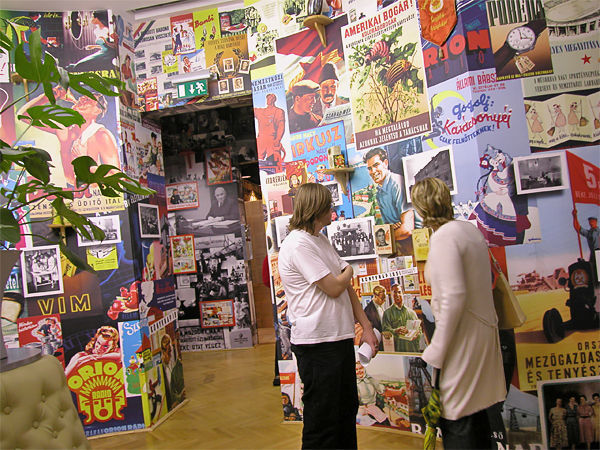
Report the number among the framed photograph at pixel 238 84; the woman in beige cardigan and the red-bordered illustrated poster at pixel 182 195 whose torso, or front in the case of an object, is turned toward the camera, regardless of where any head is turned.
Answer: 2

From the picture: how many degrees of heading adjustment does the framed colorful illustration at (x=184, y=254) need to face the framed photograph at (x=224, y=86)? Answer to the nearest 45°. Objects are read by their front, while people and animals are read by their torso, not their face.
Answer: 0° — it already faces it

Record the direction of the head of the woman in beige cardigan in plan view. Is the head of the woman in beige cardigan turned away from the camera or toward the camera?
away from the camera

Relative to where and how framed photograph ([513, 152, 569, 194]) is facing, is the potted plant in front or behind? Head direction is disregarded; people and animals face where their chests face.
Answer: in front

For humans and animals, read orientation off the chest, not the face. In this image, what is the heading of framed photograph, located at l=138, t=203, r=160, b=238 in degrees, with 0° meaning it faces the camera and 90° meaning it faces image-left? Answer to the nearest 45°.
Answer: approximately 315°

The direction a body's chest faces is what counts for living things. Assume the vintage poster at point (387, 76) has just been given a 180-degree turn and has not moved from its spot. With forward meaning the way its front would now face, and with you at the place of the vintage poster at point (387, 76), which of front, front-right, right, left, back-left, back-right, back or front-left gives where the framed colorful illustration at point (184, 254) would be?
front-left

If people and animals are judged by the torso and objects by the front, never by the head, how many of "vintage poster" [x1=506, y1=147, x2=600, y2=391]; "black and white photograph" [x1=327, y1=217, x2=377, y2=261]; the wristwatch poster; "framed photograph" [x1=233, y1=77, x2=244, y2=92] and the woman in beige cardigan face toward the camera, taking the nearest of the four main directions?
4

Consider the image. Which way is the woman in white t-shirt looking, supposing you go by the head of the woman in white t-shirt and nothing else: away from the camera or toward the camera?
away from the camera
